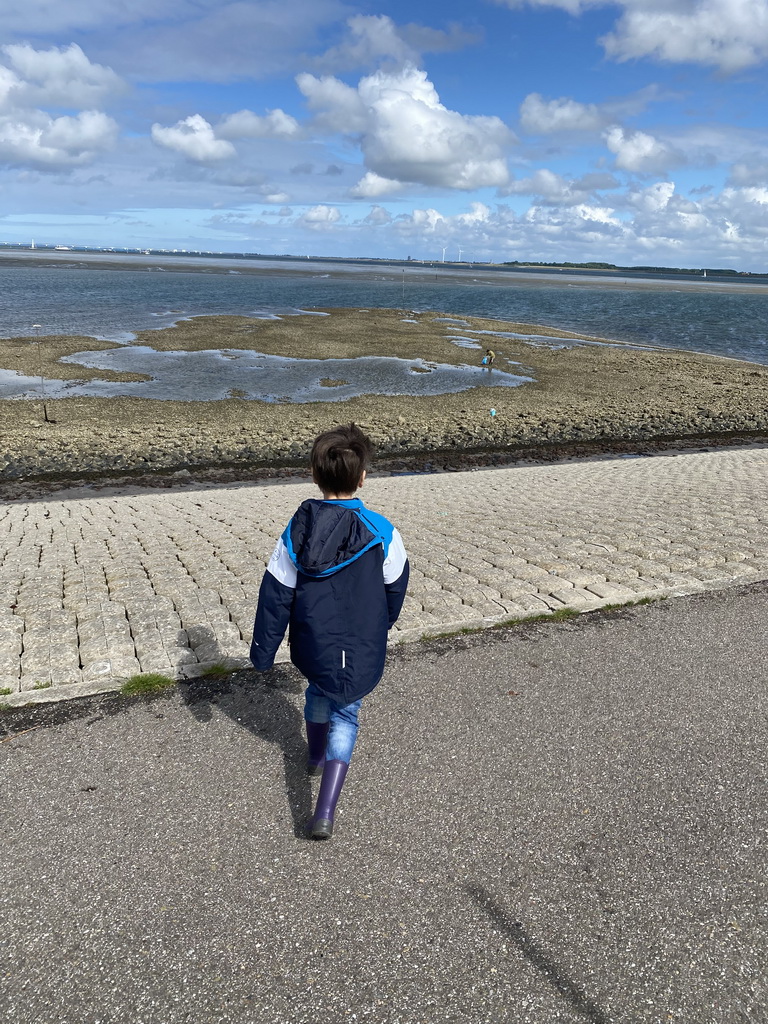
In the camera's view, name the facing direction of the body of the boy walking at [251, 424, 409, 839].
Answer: away from the camera
